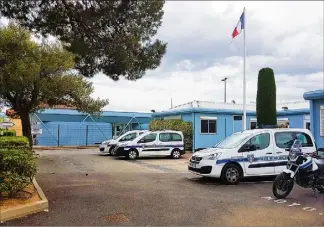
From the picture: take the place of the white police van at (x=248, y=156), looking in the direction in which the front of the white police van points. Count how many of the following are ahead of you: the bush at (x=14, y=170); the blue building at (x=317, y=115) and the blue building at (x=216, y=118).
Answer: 1

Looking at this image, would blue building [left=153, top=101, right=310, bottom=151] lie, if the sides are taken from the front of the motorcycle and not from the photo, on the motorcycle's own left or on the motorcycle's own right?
on the motorcycle's own right

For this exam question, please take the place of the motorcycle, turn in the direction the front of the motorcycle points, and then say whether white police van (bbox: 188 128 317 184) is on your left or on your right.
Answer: on your right

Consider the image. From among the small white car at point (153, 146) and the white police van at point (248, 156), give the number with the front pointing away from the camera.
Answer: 0

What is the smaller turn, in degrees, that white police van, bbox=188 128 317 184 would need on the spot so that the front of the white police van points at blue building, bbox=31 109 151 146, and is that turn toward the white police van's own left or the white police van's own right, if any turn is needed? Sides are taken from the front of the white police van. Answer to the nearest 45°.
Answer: approximately 90° to the white police van's own right

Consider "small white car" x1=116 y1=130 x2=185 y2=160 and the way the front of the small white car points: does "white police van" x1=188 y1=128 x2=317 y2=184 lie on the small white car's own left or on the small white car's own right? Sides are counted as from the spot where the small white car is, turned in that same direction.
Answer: on the small white car's own left

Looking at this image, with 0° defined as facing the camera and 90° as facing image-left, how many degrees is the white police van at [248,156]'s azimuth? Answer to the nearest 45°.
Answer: approximately 45°

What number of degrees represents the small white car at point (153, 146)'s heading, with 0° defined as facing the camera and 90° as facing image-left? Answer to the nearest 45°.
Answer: approximately 90°

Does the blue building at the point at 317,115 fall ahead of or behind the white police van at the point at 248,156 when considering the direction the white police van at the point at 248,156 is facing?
behind

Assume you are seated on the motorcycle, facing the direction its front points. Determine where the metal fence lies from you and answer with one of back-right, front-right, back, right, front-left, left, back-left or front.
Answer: right

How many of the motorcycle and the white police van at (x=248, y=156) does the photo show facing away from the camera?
0

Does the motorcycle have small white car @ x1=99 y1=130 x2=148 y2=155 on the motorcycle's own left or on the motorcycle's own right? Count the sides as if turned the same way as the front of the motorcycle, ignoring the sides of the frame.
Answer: on the motorcycle's own right

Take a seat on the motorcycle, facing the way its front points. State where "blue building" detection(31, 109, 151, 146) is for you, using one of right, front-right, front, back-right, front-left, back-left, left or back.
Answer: right
